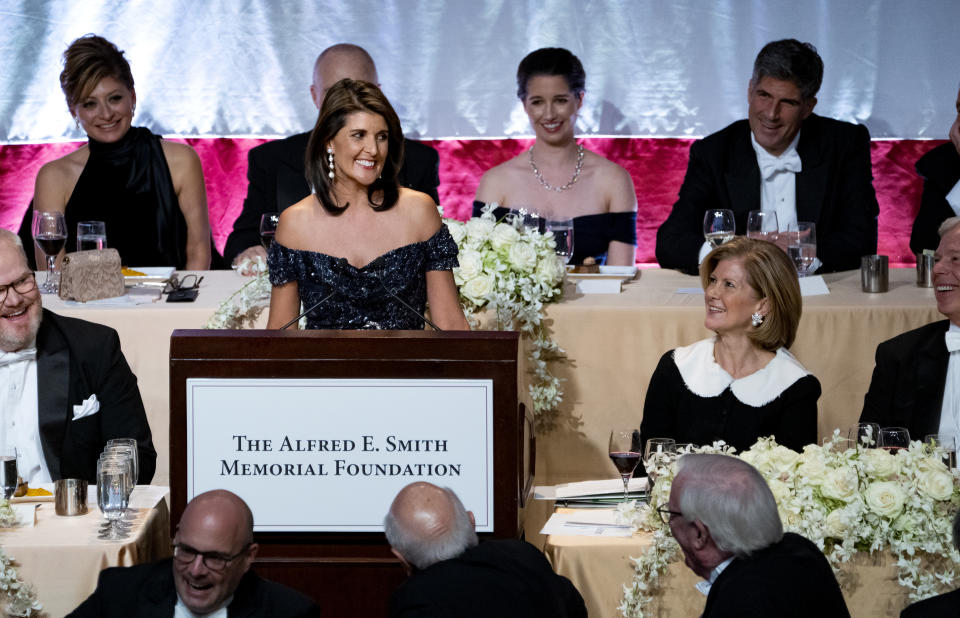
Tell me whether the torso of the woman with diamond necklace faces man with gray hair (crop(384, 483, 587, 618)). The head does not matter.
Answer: yes

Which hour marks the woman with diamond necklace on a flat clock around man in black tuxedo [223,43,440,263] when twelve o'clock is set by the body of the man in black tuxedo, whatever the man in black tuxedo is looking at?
The woman with diamond necklace is roughly at 9 o'clock from the man in black tuxedo.

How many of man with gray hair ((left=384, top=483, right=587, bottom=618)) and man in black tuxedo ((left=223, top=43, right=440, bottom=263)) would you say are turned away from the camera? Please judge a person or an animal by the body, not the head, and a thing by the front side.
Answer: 1

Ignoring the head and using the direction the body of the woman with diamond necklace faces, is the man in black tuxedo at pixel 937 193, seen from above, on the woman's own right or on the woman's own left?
on the woman's own left

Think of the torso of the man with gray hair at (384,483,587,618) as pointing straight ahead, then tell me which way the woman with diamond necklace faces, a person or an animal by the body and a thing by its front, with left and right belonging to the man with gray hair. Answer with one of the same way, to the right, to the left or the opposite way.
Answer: the opposite way

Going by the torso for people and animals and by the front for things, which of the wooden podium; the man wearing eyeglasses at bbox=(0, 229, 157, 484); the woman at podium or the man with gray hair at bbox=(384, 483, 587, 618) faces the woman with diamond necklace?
the man with gray hair

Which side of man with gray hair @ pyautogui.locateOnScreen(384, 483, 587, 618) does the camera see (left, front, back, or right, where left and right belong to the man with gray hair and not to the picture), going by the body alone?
back
